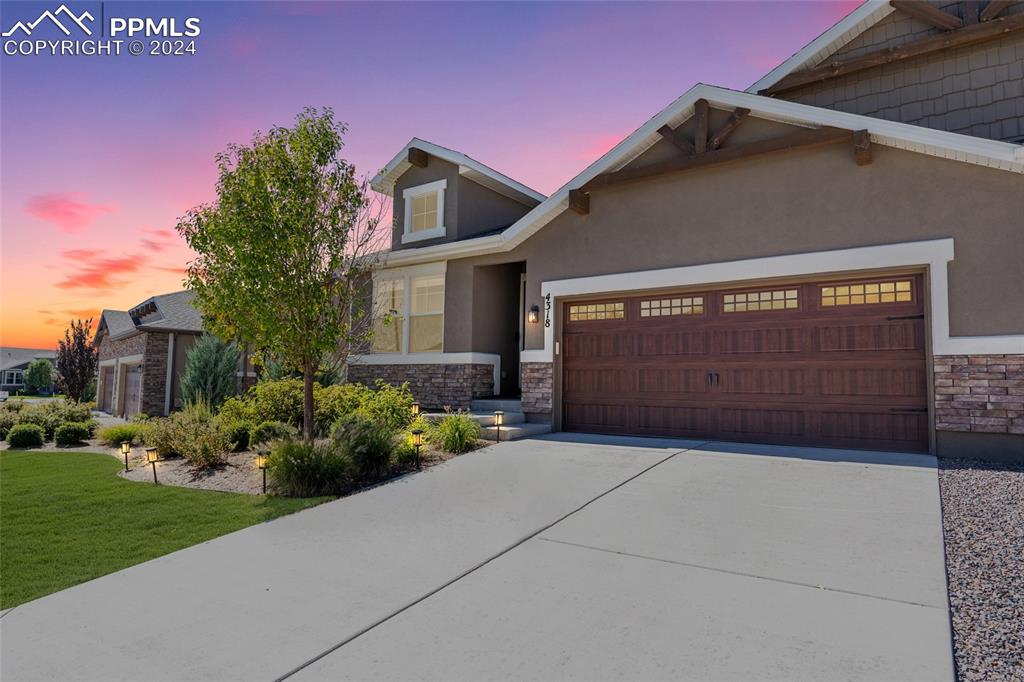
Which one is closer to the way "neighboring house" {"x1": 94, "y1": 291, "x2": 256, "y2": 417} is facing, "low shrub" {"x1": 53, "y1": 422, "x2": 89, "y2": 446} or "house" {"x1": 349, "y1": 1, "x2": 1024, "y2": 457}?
the low shrub

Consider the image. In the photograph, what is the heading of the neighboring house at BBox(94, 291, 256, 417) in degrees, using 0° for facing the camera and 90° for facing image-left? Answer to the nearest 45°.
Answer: approximately 45°

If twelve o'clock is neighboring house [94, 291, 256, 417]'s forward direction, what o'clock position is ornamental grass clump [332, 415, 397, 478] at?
The ornamental grass clump is roughly at 10 o'clock from the neighboring house.

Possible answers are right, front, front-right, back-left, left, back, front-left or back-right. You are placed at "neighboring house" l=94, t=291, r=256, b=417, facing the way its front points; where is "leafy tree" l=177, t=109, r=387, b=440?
front-left

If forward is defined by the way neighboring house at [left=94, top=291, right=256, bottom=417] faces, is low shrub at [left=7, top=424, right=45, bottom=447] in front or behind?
in front

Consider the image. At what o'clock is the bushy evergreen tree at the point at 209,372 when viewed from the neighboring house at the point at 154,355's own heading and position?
The bushy evergreen tree is roughly at 10 o'clock from the neighboring house.

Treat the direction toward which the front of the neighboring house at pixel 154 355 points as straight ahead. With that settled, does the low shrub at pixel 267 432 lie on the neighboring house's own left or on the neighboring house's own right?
on the neighboring house's own left

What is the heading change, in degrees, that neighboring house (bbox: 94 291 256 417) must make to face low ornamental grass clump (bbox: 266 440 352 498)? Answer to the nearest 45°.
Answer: approximately 45° to its left

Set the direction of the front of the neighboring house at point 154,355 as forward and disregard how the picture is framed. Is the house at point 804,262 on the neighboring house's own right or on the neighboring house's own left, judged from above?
on the neighboring house's own left
